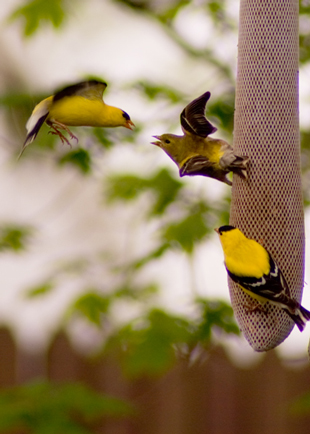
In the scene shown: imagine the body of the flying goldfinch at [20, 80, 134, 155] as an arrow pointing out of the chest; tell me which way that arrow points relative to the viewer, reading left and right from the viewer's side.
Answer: facing to the right of the viewer

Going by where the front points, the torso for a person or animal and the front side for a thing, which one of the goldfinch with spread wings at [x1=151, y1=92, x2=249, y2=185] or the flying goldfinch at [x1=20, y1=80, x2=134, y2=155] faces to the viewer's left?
the goldfinch with spread wings

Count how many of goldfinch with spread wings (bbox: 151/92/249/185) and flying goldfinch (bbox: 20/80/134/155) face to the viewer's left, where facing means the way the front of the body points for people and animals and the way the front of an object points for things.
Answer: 1

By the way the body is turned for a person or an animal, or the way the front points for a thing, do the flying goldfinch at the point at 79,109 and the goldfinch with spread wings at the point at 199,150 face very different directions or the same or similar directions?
very different directions

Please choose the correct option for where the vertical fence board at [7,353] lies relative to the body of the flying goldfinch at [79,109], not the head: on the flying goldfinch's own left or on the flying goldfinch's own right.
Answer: on the flying goldfinch's own left

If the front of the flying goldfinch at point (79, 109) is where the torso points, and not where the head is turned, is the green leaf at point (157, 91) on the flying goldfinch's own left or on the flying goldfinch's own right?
on the flying goldfinch's own left

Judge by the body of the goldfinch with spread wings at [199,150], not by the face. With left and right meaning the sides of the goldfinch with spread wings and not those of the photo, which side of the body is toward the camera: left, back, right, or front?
left
